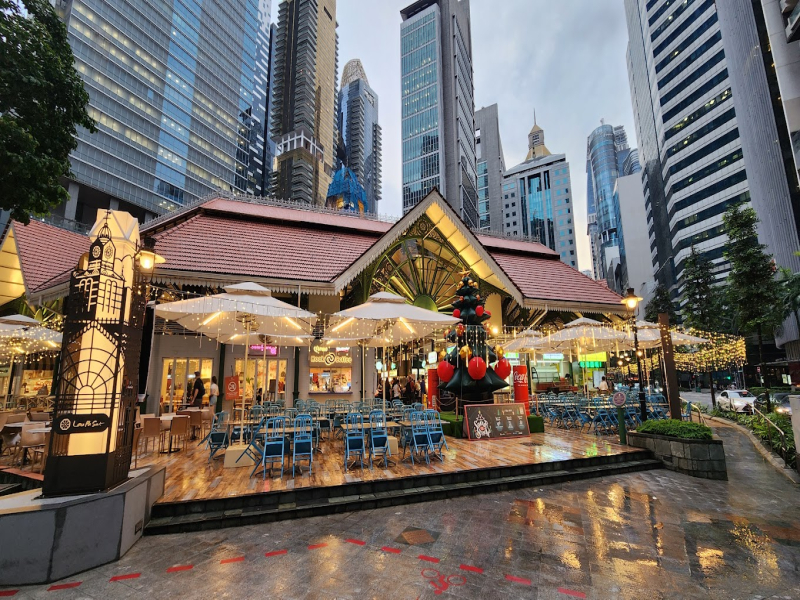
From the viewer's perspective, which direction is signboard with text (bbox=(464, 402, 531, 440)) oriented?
toward the camera

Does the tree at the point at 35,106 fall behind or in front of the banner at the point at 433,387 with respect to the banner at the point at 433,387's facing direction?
in front

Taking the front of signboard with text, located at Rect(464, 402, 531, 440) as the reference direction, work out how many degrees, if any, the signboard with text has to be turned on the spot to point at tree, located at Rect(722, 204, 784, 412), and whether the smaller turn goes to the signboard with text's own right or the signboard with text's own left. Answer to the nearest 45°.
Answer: approximately 135° to the signboard with text's own left

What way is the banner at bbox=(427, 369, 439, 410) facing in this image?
toward the camera

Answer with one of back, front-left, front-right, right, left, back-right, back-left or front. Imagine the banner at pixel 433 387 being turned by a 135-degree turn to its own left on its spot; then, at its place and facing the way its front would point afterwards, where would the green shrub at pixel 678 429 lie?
right
